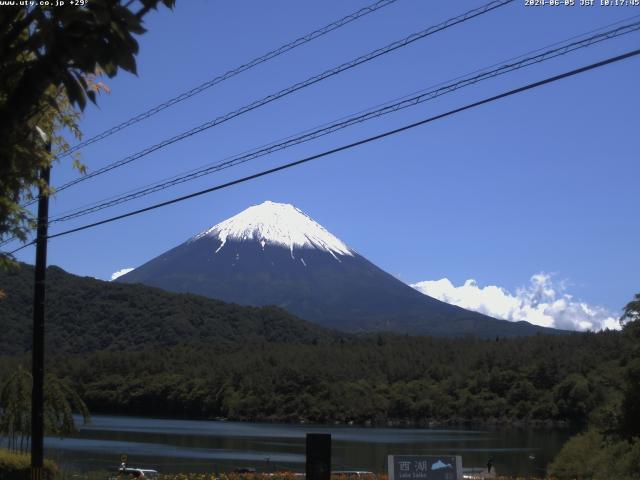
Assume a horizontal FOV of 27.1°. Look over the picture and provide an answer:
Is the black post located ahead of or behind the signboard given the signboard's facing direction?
ahead

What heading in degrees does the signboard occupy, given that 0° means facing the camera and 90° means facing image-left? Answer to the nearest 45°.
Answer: approximately 0°

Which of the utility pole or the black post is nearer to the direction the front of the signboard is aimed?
the black post

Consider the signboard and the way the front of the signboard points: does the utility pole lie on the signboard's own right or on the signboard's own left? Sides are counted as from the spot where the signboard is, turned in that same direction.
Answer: on the signboard's own right
